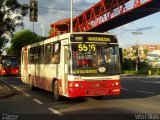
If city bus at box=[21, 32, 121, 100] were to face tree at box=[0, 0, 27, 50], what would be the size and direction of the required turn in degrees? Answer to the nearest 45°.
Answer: approximately 180°

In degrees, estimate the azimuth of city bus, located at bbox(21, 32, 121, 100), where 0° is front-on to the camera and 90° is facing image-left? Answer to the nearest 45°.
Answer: approximately 315°

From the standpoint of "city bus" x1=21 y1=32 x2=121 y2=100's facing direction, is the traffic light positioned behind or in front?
behind
